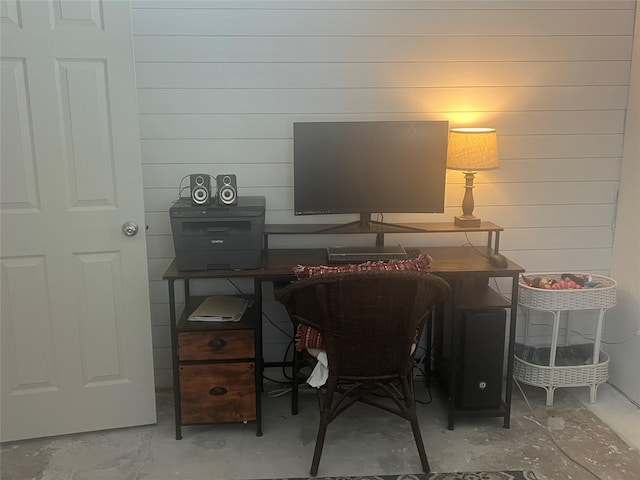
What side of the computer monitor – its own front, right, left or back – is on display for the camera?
front

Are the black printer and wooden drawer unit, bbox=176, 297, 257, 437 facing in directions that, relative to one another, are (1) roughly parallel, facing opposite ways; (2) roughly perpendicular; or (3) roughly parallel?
roughly parallel

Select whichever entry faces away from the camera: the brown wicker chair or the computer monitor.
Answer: the brown wicker chair

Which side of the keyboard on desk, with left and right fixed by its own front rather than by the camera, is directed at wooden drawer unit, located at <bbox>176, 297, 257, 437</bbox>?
right

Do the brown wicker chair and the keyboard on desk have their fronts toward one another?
yes

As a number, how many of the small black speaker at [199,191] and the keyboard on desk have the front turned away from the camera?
0

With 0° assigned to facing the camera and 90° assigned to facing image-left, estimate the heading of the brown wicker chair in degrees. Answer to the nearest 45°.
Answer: approximately 180°

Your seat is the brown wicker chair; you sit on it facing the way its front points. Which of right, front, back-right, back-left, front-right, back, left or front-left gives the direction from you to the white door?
left

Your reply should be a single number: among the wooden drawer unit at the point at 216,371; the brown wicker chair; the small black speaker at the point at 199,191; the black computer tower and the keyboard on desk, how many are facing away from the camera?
1

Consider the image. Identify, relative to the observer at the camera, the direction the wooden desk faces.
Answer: facing the viewer

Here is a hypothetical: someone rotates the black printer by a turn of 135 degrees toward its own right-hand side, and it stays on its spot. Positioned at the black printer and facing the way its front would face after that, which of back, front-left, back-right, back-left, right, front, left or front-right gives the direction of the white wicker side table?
back-right

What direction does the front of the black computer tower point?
toward the camera

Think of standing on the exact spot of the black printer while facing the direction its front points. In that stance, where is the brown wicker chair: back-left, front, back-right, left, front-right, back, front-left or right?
front-left

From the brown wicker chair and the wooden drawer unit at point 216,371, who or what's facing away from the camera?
the brown wicker chair
